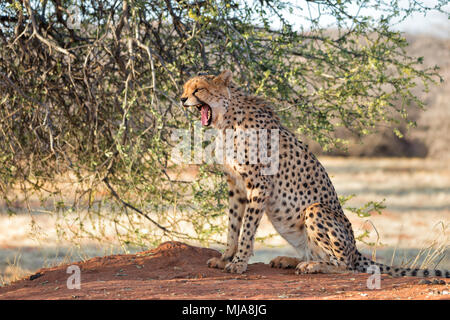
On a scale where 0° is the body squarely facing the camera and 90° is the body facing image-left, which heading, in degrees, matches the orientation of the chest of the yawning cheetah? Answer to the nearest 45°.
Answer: approximately 90°
